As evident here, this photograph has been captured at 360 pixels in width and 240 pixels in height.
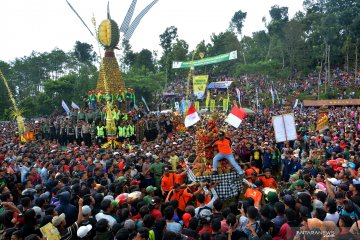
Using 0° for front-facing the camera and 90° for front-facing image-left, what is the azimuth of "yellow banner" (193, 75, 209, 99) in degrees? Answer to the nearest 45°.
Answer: approximately 0°

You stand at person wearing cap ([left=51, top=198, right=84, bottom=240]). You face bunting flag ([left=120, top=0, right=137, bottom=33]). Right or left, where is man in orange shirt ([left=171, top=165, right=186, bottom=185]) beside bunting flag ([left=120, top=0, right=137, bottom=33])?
right

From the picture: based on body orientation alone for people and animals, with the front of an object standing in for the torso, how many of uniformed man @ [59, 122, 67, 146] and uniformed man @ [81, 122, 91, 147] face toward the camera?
2

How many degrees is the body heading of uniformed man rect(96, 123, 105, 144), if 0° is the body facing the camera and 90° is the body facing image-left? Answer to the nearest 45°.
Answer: approximately 0°

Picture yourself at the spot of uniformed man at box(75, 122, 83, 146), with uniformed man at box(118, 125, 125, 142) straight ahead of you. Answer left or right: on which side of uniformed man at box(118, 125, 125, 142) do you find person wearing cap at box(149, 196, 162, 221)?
right

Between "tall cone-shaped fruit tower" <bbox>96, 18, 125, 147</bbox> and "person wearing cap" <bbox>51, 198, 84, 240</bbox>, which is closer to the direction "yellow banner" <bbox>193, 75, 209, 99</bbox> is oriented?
the person wearing cap

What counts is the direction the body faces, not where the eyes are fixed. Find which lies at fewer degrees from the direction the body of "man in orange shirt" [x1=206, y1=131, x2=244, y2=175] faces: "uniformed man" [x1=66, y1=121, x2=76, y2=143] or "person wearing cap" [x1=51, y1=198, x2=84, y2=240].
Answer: the person wearing cap

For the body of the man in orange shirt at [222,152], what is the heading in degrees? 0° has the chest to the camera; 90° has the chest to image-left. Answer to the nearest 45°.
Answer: approximately 45°
